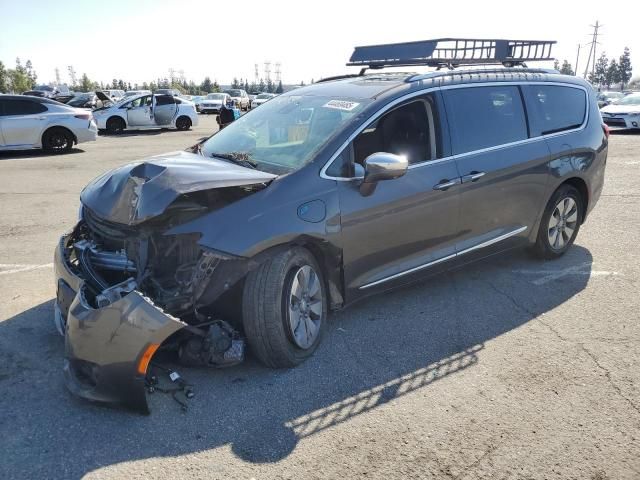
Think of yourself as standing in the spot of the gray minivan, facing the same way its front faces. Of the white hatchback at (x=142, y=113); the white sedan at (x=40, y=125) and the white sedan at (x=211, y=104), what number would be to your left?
0

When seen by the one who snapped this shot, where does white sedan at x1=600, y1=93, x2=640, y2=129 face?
facing the viewer and to the left of the viewer

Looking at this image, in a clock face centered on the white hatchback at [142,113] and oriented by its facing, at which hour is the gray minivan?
The gray minivan is roughly at 9 o'clock from the white hatchback.

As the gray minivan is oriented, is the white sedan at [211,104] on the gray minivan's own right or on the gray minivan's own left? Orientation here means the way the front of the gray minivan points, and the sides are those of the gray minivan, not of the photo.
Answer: on the gray minivan's own right

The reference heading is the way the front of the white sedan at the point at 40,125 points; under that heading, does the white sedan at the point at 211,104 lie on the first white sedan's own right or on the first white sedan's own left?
on the first white sedan's own right

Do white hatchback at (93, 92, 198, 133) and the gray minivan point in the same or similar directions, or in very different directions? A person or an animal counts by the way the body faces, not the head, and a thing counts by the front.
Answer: same or similar directions

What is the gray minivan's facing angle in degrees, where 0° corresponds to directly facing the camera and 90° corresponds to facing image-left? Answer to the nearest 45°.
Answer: approximately 45°

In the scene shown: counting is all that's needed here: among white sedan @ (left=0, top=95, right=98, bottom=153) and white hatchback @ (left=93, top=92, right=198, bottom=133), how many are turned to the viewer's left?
2

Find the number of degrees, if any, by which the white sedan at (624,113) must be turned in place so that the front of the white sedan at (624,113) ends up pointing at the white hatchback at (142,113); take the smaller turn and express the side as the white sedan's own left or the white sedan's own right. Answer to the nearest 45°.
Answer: approximately 45° to the white sedan's own right

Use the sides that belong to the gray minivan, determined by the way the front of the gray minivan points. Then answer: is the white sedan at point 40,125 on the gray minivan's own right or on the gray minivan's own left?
on the gray minivan's own right

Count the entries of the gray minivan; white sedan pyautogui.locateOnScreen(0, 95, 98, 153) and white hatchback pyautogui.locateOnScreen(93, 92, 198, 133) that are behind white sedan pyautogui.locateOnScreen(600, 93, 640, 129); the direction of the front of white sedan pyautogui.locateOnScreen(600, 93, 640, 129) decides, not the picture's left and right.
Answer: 0

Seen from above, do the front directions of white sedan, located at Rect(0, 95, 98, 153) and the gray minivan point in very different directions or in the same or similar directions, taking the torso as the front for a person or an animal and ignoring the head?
same or similar directions

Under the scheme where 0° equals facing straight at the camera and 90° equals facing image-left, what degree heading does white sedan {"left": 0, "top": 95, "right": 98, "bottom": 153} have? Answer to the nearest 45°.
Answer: approximately 90°
